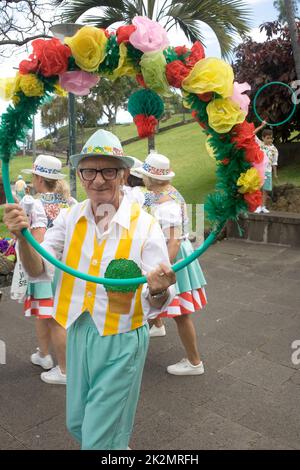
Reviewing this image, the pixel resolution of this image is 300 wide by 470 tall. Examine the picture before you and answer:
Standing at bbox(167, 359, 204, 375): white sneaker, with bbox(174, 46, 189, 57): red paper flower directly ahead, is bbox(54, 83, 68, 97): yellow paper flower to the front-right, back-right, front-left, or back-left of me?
front-right

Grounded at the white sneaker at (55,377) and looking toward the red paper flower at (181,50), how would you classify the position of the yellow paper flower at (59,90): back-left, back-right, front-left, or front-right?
front-right

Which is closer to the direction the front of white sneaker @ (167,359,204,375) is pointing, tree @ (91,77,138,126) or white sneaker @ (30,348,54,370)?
the white sneaker

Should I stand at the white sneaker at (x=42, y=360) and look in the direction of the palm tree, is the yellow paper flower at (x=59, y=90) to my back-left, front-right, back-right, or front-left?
back-right
